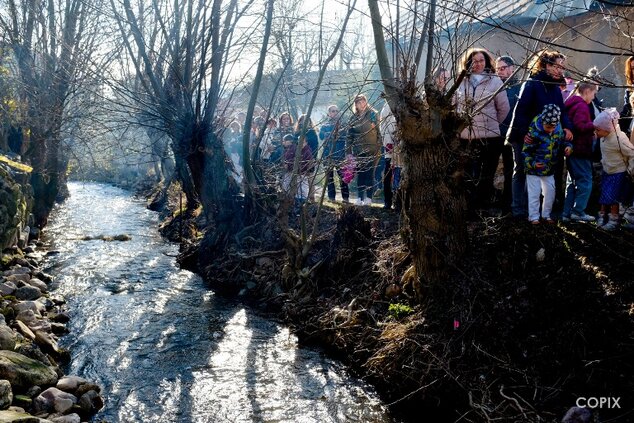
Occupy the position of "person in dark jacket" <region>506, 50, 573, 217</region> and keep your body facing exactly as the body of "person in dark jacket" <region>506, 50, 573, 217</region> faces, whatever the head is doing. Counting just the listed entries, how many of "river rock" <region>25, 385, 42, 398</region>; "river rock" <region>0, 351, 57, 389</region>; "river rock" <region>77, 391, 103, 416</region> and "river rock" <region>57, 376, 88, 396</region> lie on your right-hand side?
4

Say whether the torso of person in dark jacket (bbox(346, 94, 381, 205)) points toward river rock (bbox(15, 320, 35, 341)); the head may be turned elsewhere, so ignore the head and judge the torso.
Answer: yes

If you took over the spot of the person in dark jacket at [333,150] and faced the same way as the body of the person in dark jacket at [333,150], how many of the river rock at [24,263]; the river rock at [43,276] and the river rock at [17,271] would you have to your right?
3

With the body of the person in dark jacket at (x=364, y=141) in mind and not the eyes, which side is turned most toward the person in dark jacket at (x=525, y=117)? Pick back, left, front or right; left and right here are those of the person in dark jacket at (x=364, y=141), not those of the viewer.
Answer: left
